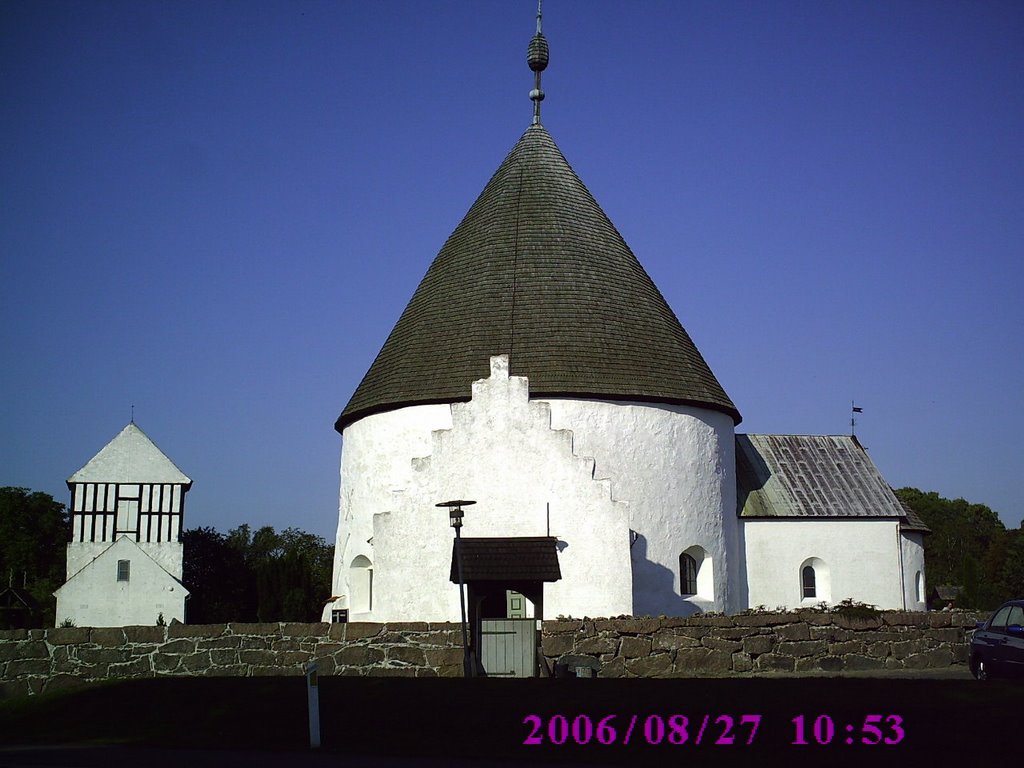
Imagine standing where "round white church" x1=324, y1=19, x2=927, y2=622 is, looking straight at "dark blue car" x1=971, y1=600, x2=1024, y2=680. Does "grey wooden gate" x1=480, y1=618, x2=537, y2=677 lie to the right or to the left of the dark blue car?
right

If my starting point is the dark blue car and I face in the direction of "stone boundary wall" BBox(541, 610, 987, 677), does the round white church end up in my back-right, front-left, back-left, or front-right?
front-right

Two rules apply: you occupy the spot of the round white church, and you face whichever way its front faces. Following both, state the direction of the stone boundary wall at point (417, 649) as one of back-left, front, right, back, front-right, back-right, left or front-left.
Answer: front

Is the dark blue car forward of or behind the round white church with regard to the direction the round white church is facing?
forward

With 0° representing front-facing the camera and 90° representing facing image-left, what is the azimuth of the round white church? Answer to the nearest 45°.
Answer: approximately 0°

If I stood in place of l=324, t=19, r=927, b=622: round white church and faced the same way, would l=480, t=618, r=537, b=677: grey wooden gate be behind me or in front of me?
in front
